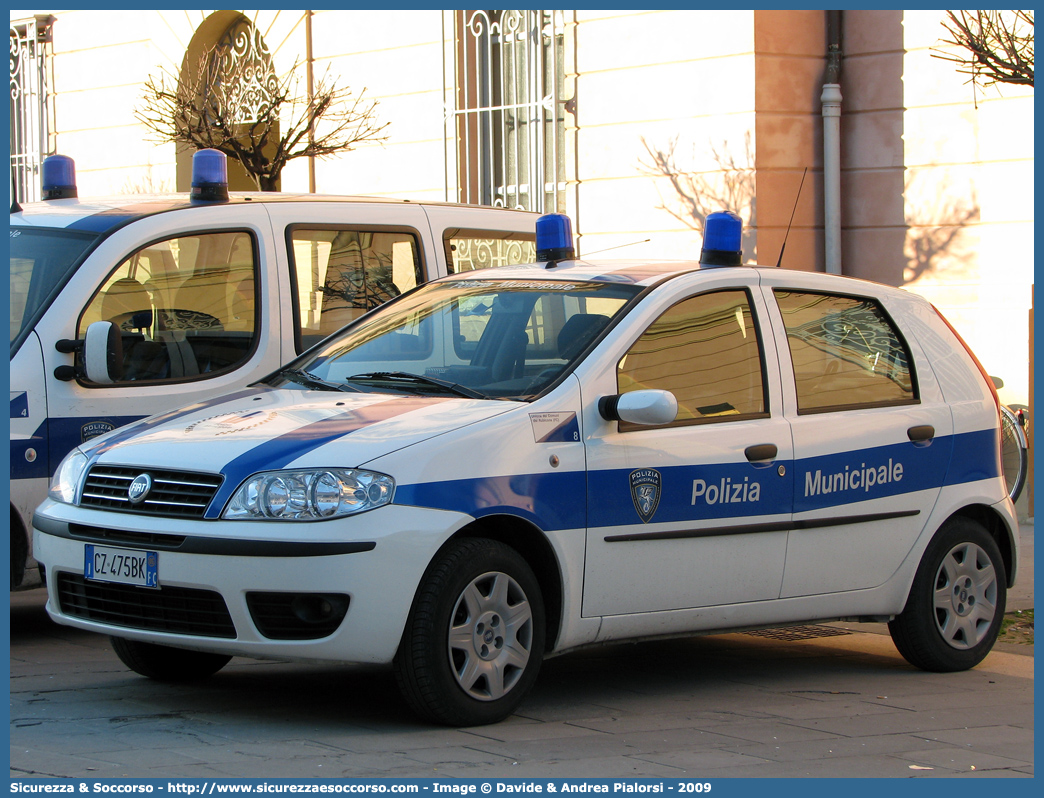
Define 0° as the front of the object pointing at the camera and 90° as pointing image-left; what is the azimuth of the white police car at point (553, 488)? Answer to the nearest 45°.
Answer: approximately 45°

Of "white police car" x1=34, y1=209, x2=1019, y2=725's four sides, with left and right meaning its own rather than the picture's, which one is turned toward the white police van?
right

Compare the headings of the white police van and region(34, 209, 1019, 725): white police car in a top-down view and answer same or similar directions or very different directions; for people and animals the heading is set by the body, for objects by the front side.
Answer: same or similar directions

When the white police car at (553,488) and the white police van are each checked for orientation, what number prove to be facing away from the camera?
0

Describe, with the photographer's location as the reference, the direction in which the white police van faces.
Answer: facing the viewer and to the left of the viewer

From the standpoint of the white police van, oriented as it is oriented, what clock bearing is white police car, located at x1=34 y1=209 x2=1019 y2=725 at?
The white police car is roughly at 9 o'clock from the white police van.
